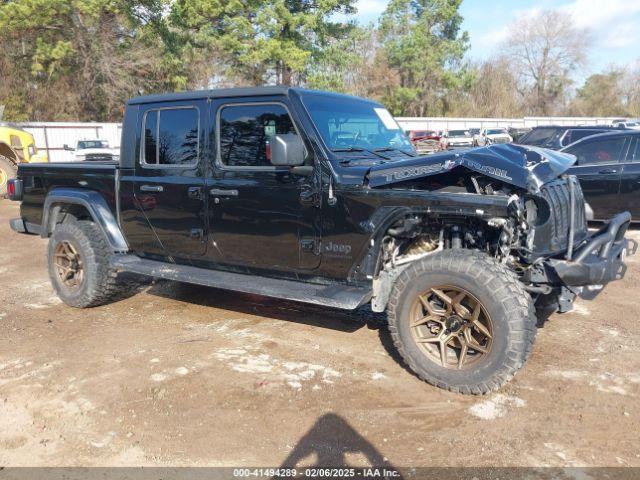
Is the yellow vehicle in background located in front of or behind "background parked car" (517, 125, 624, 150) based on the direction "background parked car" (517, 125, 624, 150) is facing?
in front

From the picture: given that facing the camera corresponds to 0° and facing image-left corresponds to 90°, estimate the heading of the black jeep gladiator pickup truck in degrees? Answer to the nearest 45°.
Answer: approximately 315°

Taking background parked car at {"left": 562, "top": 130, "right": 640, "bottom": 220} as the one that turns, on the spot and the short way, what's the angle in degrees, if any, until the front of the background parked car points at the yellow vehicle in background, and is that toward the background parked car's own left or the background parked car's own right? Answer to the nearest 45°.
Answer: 0° — it already faces it

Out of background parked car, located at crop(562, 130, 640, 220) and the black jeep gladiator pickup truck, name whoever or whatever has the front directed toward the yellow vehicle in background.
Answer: the background parked car

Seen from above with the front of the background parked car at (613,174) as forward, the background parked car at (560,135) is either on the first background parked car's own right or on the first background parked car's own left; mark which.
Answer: on the first background parked car's own right

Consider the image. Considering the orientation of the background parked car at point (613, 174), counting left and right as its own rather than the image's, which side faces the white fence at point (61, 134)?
front

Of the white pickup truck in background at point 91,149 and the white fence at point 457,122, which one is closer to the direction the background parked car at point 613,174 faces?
the white pickup truck in background

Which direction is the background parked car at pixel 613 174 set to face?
to the viewer's left

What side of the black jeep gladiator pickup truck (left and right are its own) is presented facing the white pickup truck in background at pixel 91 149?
back

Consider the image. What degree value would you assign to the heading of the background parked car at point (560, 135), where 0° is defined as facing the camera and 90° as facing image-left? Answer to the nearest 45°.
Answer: approximately 45°

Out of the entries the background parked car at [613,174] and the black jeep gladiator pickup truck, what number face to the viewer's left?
1

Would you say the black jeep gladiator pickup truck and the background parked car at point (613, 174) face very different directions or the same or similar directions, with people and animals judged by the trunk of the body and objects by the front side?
very different directions

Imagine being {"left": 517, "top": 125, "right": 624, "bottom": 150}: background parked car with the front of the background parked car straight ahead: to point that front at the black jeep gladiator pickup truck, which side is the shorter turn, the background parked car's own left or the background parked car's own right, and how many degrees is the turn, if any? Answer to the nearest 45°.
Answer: approximately 45° to the background parked car's own left
